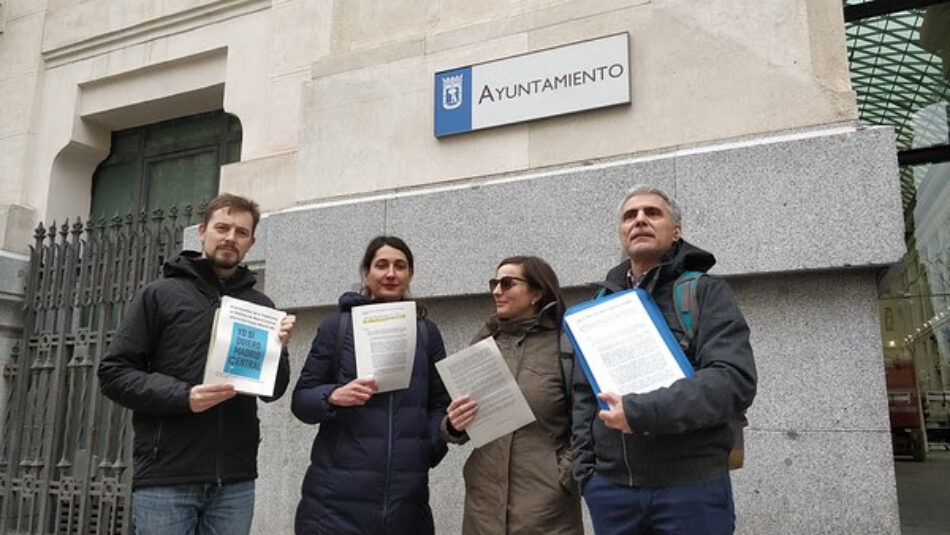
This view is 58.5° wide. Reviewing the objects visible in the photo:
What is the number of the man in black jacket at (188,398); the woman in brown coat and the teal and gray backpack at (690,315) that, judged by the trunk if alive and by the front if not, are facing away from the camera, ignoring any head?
1

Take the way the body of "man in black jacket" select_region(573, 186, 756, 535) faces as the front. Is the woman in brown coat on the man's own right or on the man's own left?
on the man's own right

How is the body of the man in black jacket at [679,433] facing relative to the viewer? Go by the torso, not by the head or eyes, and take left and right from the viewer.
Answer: facing the viewer and to the left of the viewer

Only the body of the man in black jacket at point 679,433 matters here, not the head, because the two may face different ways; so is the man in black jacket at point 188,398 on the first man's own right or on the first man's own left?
on the first man's own right

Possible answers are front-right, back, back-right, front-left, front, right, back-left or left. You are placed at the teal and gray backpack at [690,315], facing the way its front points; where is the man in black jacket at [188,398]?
left

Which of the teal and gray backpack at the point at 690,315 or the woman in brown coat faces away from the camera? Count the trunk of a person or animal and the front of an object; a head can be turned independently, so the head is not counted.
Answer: the teal and gray backpack

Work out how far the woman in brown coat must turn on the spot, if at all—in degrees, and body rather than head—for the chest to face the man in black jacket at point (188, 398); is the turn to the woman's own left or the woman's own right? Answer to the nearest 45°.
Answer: approximately 45° to the woman's own right

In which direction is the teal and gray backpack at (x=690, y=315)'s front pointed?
away from the camera

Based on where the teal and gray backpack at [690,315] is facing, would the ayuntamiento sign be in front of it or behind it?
in front

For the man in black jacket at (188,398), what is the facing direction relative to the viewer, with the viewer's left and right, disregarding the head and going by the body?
facing the viewer and to the right of the viewer

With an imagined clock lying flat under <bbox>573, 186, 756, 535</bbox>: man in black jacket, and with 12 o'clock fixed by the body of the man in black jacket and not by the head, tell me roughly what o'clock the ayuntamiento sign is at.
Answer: The ayuntamiento sign is roughly at 4 o'clock from the man in black jacket.

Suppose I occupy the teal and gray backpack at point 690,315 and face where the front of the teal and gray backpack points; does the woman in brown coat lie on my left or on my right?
on my left
